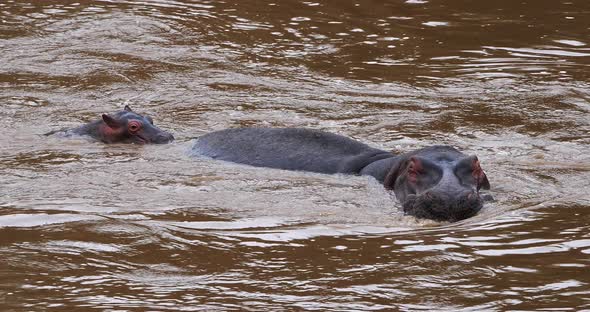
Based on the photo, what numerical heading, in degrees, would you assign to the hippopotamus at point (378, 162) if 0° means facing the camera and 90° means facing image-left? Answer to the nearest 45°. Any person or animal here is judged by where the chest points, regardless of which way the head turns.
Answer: approximately 315°

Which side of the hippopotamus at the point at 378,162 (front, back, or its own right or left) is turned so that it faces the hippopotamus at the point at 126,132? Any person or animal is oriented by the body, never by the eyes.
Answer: back
